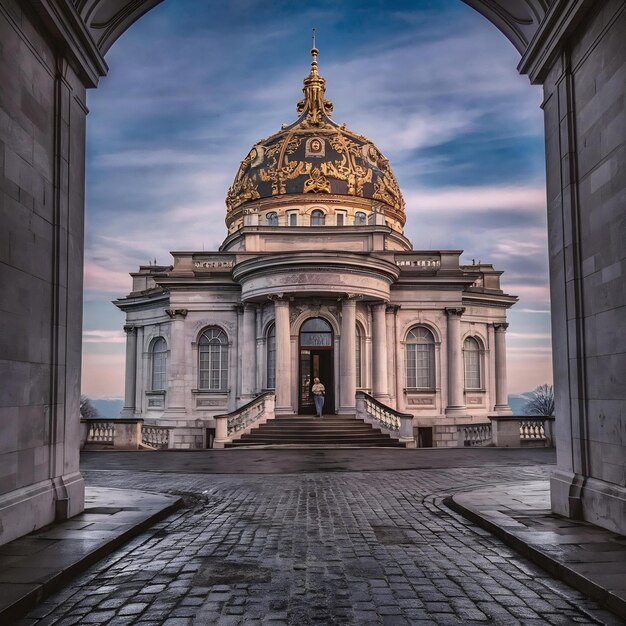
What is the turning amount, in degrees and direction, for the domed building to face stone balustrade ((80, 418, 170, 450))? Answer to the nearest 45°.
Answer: approximately 45° to its right

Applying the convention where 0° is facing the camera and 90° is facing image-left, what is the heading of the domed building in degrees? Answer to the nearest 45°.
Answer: approximately 0°

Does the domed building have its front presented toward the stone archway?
yes

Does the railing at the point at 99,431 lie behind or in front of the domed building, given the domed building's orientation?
in front

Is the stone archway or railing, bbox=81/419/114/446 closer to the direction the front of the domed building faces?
the stone archway

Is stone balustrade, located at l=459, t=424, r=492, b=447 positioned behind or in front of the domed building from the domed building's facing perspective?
in front

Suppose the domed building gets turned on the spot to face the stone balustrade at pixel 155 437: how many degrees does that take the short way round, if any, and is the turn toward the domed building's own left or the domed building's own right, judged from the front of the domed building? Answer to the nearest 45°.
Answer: approximately 45° to the domed building's own right
